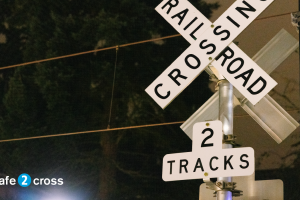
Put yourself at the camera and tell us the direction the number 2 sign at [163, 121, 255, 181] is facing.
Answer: facing the viewer
